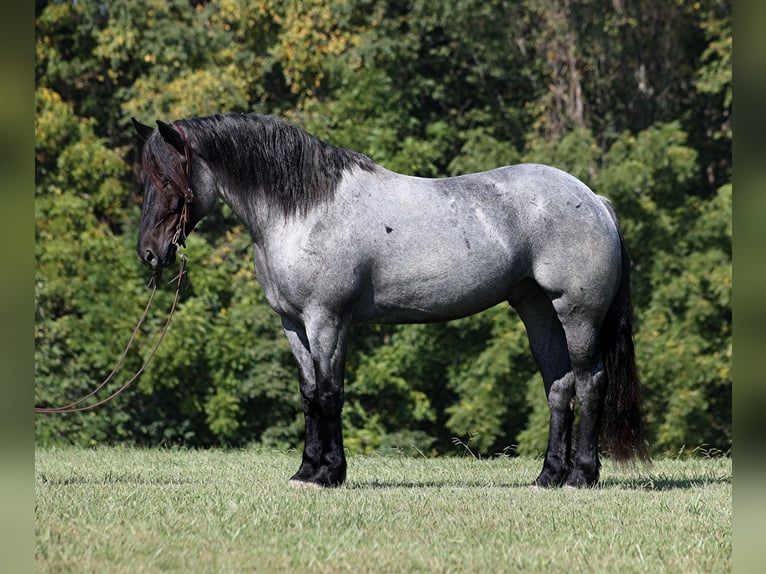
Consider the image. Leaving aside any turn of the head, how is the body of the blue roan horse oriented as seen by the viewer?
to the viewer's left
